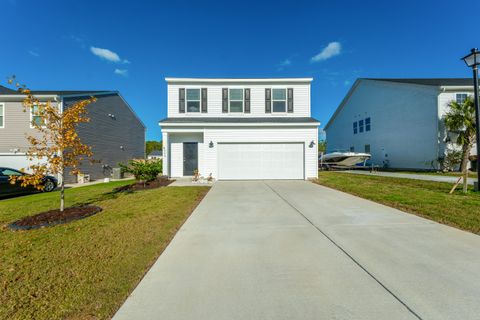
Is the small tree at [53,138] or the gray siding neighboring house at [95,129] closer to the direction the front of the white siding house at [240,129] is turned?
the small tree

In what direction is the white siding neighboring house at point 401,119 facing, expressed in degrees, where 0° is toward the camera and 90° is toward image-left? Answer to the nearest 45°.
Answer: approximately 315°

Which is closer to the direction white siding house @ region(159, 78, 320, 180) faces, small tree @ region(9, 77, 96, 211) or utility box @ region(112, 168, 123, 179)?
the small tree

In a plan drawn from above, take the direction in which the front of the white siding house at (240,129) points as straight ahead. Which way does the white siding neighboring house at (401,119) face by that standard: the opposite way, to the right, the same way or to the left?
the same way

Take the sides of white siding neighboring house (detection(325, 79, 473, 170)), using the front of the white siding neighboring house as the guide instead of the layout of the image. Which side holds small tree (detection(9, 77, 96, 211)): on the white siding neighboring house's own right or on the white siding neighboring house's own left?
on the white siding neighboring house's own right

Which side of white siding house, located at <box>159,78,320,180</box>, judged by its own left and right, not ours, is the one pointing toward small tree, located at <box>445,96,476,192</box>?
left

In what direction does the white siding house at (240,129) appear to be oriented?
toward the camera

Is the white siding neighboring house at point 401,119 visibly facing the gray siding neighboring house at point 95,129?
no

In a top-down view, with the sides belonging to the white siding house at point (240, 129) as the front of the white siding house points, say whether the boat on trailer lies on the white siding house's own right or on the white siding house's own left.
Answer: on the white siding house's own left

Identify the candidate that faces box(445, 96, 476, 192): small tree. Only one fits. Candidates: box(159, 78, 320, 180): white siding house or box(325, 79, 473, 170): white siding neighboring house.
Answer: the white siding neighboring house

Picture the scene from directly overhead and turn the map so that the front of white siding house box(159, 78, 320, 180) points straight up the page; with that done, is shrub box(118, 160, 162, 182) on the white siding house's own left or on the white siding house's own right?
on the white siding house's own right

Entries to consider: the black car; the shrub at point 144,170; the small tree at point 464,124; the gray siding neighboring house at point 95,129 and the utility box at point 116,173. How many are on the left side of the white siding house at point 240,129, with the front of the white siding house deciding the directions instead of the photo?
1

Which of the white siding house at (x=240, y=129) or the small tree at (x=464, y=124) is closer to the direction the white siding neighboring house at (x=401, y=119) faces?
the small tree

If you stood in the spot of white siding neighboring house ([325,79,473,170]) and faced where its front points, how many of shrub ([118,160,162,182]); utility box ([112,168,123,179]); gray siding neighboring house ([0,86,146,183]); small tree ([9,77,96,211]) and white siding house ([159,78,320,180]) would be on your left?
0

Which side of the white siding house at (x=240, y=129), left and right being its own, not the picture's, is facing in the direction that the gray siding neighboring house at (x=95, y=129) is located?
right

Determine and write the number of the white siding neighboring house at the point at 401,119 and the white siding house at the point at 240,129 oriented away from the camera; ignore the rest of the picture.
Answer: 0

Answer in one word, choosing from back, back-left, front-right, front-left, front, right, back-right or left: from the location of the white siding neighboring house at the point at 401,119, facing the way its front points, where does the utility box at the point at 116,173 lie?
right

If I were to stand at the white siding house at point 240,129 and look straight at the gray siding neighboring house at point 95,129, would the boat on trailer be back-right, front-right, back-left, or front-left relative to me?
back-right

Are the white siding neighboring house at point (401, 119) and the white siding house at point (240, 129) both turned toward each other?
no

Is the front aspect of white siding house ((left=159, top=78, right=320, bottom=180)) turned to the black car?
no
